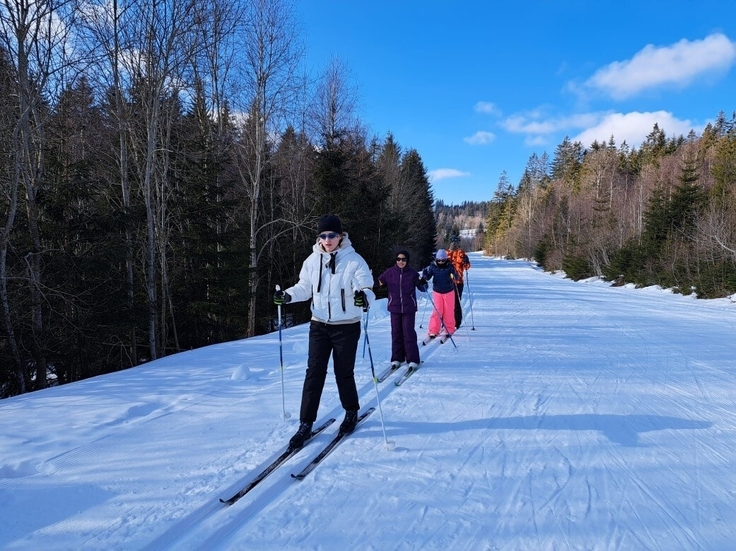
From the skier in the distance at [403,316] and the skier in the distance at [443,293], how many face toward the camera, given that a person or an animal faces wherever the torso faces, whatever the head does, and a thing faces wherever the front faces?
2

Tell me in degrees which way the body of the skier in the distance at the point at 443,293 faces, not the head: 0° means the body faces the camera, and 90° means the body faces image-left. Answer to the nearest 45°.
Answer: approximately 0°

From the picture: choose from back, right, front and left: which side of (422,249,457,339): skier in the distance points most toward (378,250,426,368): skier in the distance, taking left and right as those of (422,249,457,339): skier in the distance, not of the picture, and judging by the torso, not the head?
front

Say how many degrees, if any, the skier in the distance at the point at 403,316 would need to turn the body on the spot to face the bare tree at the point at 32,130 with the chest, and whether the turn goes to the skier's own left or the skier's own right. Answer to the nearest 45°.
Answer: approximately 90° to the skier's own right

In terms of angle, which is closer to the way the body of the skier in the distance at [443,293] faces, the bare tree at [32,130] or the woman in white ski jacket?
the woman in white ski jacket

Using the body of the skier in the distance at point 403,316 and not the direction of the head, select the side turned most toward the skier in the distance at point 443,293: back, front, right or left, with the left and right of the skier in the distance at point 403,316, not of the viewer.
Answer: back

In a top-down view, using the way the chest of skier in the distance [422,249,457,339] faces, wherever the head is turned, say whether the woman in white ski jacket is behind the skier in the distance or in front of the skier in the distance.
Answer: in front

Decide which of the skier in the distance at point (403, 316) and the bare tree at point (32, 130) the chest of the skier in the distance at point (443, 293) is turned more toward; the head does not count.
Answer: the skier in the distance

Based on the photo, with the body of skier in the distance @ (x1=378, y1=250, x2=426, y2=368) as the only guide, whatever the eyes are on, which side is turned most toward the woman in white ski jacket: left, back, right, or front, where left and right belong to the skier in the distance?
front
